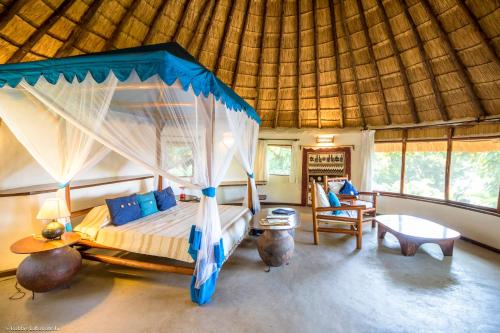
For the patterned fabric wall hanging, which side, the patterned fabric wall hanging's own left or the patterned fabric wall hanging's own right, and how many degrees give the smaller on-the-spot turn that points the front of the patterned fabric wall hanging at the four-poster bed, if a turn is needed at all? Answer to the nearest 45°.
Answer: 0° — it already faces it

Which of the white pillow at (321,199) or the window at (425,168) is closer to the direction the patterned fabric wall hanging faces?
the white pillow

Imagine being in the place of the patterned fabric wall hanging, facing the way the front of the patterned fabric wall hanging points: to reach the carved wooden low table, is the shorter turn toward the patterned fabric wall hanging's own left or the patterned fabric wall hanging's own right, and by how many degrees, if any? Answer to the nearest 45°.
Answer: approximately 45° to the patterned fabric wall hanging's own left

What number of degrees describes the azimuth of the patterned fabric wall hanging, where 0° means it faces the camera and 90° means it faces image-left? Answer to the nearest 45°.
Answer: approximately 0°

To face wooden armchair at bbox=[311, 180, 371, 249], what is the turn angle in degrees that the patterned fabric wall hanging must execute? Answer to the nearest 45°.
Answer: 0° — it already faces it

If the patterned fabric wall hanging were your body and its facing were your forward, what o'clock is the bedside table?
The bedside table is roughly at 1 o'clock from the patterned fabric wall hanging.

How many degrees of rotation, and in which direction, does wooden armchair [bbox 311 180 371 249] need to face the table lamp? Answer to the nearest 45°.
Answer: approximately 135° to its right
